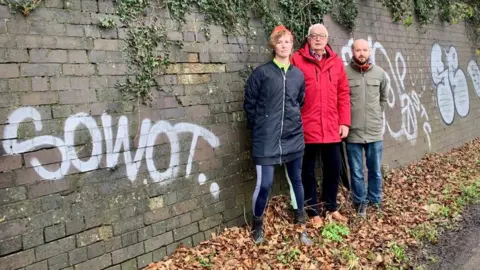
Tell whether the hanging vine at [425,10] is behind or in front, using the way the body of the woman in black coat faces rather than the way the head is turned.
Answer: behind

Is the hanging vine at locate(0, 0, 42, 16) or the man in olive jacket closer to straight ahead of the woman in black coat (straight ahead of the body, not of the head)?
the hanging vine

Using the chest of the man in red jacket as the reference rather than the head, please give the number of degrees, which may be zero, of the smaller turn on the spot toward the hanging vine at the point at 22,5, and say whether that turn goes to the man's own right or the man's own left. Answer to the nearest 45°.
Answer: approximately 45° to the man's own right

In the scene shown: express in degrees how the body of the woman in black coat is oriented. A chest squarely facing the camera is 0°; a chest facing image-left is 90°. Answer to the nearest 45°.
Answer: approximately 0°

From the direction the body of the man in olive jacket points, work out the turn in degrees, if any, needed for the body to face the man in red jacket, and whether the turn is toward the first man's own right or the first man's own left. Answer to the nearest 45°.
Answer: approximately 45° to the first man's own right

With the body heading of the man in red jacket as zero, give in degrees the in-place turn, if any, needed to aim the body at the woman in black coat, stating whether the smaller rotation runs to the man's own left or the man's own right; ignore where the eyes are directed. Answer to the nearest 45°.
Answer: approximately 45° to the man's own right

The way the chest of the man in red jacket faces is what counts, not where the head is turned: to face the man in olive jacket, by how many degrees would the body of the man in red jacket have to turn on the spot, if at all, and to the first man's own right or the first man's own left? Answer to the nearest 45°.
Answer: approximately 135° to the first man's own left

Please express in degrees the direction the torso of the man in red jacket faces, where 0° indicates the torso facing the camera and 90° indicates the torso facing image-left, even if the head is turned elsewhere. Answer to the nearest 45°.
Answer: approximately 0°

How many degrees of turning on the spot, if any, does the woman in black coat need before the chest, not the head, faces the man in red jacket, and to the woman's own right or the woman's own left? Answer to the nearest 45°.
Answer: approximately 135° to the woman's own left
